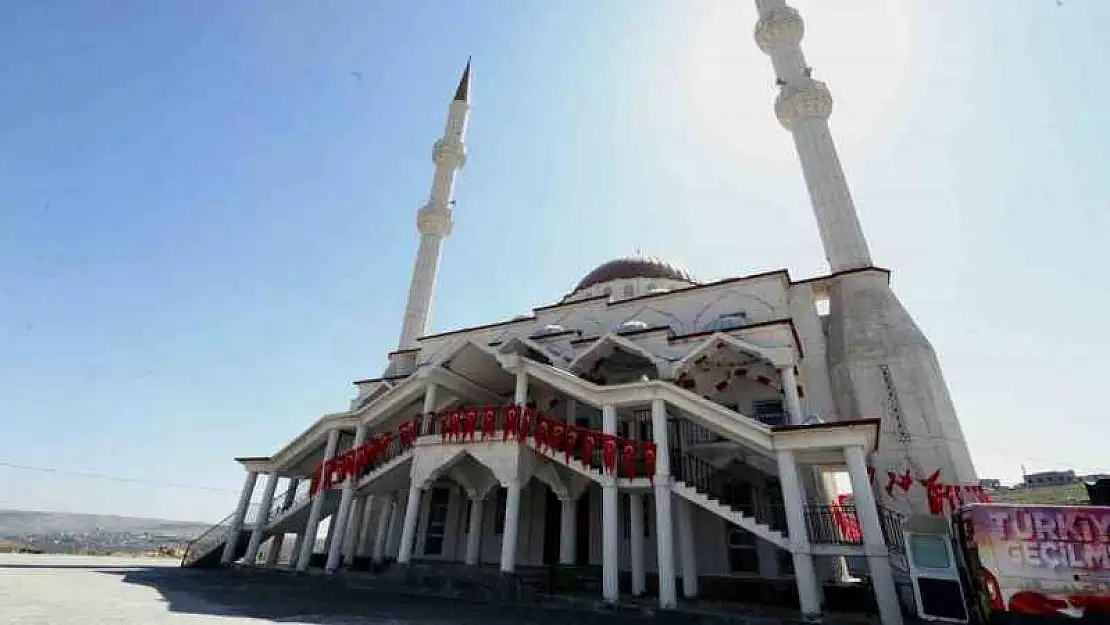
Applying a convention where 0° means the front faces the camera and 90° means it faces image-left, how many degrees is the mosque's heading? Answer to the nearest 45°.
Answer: approximately 45°

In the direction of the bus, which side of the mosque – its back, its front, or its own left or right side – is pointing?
left
